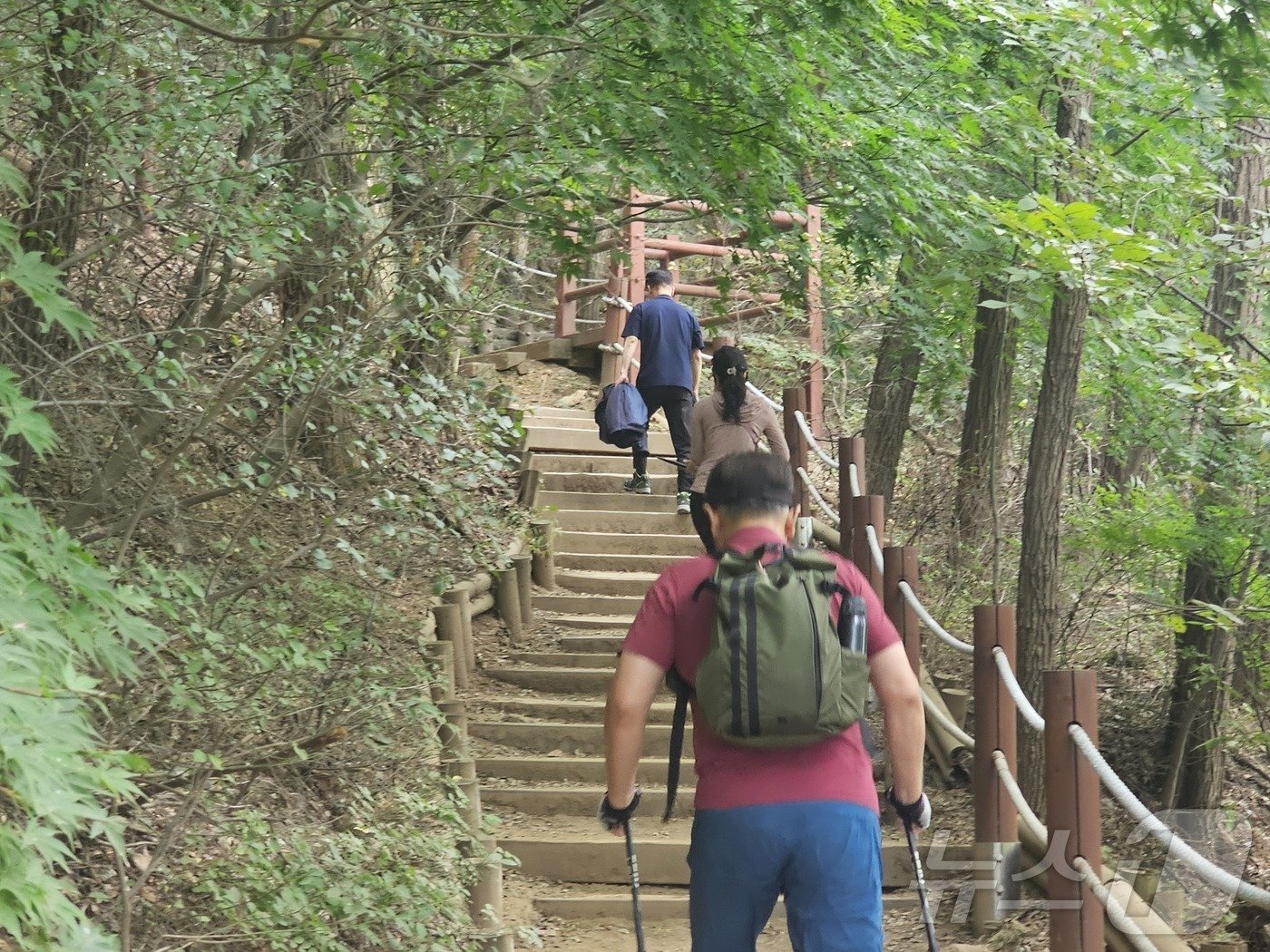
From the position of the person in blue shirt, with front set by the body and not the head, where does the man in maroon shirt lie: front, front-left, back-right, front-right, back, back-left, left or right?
back

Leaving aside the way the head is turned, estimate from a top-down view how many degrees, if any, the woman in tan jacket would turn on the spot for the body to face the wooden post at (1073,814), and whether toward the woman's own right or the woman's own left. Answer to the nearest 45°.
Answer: approximately 180°

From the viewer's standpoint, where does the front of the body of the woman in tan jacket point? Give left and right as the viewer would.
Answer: facing away from the viewer

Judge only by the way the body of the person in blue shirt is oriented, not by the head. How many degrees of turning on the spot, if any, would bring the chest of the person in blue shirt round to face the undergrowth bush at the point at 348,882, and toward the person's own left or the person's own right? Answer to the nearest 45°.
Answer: approximately 180°

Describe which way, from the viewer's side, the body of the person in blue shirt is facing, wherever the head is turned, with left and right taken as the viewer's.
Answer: facing away from the viewer

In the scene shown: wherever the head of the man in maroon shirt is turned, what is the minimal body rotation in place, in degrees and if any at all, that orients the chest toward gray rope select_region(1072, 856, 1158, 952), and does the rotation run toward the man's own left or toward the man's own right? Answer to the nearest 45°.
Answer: approximately 45° to the man's own right

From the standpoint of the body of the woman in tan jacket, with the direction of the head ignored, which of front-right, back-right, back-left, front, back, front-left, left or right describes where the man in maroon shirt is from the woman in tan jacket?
back

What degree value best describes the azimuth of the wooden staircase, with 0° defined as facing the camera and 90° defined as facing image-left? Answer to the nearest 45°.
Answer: approximately 0°

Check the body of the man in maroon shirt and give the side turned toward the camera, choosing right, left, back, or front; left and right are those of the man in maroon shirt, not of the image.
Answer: back

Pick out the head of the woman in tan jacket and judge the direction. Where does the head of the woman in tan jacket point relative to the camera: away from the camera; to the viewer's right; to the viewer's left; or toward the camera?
away from the camera

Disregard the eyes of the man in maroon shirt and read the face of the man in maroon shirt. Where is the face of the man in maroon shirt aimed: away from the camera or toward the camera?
away from the camera
